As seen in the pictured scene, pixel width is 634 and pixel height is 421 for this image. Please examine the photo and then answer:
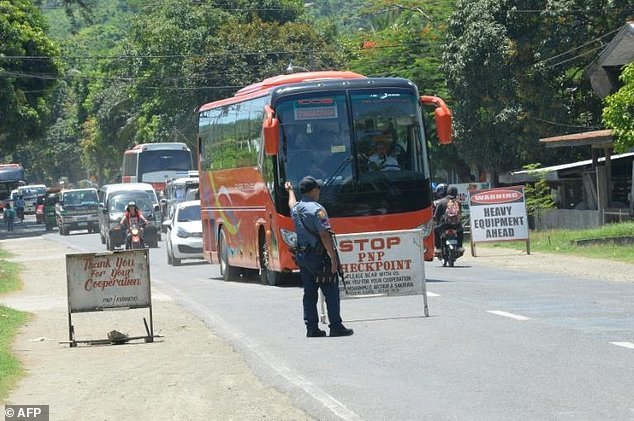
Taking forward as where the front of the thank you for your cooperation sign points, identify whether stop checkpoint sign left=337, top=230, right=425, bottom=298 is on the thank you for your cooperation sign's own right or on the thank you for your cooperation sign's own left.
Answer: on the thank you for your cooperation sign's own left

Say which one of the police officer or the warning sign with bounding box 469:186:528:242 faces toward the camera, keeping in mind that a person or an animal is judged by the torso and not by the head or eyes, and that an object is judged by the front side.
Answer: the warning sign

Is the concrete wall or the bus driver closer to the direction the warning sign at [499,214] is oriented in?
the bus driver

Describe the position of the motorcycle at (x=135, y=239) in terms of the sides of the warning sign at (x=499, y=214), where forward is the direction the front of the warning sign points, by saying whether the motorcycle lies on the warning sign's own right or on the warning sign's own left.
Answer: on the warning sign's own right

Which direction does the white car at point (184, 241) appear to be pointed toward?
toward the camera

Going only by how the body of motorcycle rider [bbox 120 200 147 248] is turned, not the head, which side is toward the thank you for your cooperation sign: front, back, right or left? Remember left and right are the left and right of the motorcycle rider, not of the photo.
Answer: front

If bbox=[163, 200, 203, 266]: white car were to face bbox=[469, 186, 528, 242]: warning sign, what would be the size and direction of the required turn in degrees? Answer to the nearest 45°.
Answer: approximately 45° to its left

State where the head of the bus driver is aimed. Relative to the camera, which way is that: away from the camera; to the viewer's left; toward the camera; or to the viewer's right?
toward the camera

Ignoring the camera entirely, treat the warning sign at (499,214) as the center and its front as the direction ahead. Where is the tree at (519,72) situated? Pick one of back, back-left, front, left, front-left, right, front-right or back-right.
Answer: back

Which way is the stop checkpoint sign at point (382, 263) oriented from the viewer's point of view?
toward the camera

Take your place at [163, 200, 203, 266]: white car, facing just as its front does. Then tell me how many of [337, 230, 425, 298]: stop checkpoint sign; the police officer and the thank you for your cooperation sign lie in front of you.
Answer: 3

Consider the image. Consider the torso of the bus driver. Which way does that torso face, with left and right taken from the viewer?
facing the viewer

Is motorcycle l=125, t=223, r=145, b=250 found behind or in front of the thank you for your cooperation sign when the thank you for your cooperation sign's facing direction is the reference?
behind

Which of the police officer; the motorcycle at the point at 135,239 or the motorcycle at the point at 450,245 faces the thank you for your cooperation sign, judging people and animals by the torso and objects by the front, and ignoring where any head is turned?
the motorcycle at the point at 135,239
